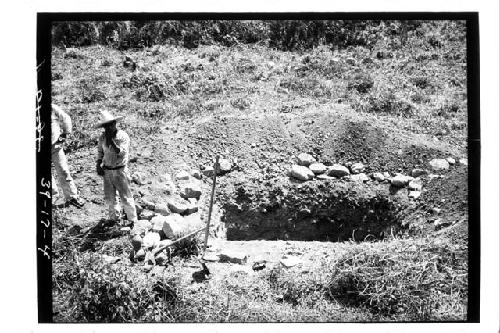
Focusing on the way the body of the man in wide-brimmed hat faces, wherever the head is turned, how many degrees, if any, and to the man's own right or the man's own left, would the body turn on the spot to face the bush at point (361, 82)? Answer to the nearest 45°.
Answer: approximately 90° to the man's own left

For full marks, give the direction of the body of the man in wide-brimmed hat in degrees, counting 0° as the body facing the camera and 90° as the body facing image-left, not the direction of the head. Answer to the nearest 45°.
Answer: approximately 0°

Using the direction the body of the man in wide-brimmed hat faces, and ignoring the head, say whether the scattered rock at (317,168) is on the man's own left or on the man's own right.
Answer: on the man's own left

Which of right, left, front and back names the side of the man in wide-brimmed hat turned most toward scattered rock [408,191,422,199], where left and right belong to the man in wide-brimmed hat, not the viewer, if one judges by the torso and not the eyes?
left

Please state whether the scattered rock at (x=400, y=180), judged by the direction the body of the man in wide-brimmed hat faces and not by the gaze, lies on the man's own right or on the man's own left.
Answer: on the man's own left

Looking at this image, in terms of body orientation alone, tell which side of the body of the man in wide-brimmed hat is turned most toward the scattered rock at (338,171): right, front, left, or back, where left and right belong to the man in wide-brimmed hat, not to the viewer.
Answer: left

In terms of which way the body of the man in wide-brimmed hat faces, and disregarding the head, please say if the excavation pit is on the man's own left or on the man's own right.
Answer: on the man's own left
